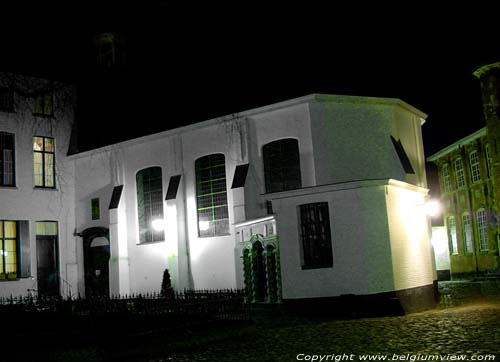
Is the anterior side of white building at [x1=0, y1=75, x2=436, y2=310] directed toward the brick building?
no

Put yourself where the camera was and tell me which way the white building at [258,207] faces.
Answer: facing the viewer and to the left of the viewer
